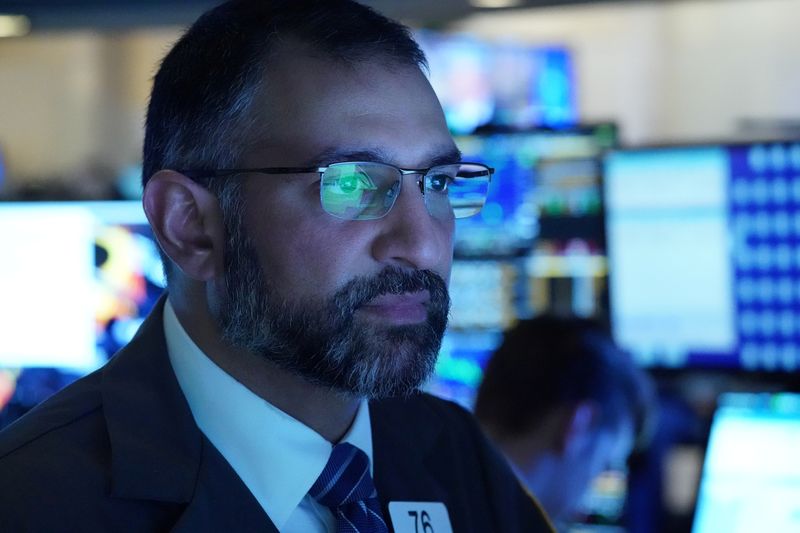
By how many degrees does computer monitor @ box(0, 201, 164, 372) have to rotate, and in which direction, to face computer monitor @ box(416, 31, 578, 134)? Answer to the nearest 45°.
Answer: approximately 135° to its left

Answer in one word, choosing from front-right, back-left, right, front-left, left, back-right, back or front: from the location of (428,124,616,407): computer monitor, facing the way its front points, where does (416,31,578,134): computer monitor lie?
back

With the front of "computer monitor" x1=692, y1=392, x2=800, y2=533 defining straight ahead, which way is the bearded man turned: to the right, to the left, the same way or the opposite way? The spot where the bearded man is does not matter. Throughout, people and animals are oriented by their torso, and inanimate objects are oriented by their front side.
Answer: to the left

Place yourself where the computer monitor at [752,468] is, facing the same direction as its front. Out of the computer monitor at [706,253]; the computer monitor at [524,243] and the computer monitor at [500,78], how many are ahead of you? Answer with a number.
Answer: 0

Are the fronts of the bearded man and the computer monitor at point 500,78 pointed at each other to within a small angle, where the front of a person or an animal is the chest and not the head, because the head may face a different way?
no

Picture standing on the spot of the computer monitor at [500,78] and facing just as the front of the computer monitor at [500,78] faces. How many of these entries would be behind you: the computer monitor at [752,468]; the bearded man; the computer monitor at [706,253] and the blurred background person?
0

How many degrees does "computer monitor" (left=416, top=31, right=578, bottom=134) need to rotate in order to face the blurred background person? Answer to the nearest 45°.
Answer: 0° — it already faces them

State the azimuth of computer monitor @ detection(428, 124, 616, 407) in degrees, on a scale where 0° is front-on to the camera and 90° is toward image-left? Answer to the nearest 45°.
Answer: approximately 0°

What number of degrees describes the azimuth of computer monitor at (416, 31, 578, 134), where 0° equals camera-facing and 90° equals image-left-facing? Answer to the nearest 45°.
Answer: approximately 0°

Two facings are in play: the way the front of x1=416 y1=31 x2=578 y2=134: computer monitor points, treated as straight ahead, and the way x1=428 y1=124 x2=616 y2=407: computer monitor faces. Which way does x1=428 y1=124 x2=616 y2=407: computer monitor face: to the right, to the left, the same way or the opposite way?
the same way

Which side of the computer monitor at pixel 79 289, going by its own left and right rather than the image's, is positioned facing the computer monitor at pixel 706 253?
left

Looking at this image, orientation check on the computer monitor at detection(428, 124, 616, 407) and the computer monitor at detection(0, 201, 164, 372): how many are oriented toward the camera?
2

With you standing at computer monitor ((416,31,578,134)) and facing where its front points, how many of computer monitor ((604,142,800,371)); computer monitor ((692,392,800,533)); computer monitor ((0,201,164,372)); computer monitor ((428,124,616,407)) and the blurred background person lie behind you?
0

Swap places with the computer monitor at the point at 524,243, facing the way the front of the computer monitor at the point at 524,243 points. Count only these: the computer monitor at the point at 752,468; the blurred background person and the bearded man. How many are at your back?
0

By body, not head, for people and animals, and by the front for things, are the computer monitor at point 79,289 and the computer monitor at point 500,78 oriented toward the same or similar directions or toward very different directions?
same or similar directions

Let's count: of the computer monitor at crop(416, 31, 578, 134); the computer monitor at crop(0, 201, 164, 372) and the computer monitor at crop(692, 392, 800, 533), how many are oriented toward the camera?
3

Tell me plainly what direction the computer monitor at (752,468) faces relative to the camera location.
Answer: facing the viewer

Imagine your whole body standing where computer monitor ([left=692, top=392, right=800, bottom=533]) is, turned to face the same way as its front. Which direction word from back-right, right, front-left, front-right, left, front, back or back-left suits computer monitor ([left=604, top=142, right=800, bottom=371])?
back

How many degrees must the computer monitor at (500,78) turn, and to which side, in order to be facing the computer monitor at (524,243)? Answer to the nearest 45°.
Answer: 0° — it already faces it

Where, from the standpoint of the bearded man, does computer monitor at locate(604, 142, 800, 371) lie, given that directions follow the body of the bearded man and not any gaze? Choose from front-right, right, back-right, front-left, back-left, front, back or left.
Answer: left
